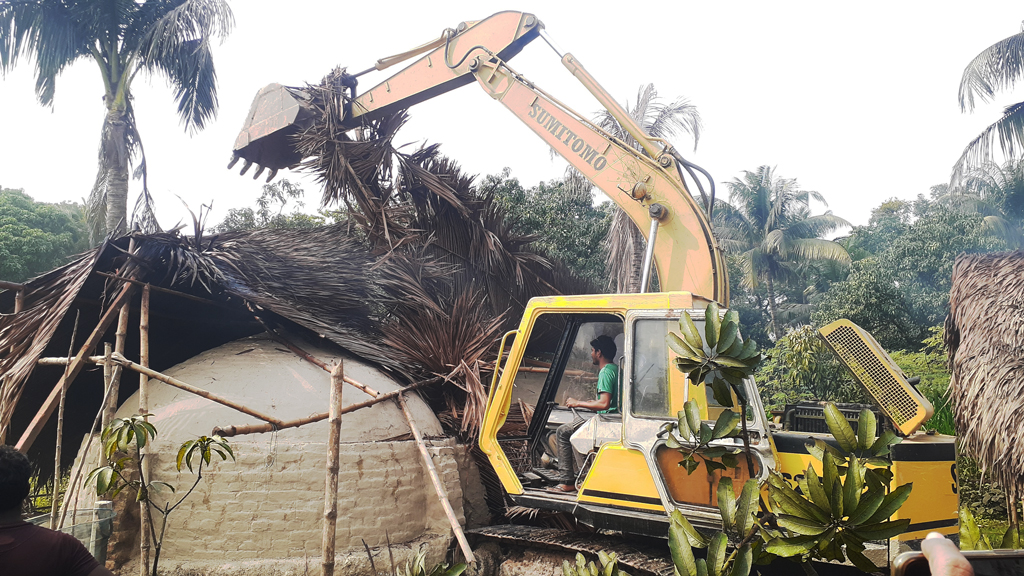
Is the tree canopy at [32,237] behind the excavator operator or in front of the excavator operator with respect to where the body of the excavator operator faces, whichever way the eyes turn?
in front

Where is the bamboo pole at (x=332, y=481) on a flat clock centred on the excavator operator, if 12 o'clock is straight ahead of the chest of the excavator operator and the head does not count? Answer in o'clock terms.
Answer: The bamboo pole is roughly at 11 o'clock from the excavator operator.

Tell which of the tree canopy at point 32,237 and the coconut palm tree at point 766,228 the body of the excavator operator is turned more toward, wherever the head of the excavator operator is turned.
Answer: the tree canopy

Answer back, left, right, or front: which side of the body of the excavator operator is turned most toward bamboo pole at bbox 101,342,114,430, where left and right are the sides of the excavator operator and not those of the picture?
front

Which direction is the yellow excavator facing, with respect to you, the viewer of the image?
facing to the left of the viewer

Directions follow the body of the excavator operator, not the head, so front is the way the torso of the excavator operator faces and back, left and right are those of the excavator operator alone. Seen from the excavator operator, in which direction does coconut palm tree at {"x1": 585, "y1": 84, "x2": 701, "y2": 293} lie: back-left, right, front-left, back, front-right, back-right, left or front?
right

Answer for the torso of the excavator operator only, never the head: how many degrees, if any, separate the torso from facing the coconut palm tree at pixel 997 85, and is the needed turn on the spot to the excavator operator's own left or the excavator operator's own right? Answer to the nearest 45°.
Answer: approximately 135° to the excavator operator's own right

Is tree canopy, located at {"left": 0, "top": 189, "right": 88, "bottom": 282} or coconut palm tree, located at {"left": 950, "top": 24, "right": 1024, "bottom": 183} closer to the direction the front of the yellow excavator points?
the tree canopy

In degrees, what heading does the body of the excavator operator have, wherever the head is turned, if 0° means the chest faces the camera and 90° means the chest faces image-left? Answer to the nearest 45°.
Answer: approximately 90°

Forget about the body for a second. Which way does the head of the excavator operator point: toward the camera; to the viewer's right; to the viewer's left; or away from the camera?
to the viewer's left

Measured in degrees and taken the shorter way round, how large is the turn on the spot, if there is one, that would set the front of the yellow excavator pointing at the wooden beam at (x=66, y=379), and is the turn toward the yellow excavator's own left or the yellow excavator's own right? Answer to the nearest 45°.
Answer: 0° — it already faces it

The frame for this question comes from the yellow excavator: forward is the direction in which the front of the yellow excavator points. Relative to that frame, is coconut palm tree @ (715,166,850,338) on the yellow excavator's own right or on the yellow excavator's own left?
on the yellow excavator's own right

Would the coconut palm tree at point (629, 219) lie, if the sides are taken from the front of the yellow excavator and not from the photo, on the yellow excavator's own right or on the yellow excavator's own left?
on the yellow excavator's own right

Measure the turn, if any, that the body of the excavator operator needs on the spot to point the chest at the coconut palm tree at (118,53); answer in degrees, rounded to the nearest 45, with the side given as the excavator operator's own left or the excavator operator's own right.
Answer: approximately 45° to the excavator operator's own right

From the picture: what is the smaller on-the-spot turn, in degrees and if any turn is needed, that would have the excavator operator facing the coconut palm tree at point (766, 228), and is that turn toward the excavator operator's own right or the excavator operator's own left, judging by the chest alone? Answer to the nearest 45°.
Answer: approximately 90° to the excavator operator's own right
